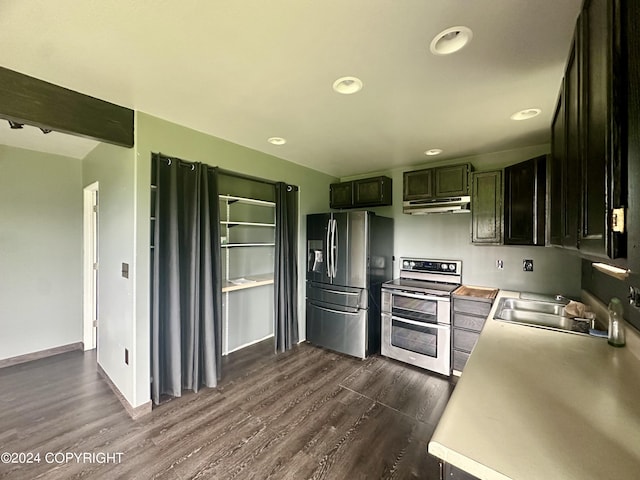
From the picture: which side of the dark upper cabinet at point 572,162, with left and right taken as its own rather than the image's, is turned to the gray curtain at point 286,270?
front

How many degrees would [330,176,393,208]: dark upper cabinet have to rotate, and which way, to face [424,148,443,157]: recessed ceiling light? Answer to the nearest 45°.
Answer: approximately 90° to its left

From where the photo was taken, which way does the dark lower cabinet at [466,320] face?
toward the camera

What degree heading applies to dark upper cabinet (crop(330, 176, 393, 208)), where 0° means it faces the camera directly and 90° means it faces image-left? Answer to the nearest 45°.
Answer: approximately 45°

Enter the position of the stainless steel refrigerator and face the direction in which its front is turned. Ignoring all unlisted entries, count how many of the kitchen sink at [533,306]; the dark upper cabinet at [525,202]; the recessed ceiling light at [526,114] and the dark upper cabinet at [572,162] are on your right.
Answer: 0

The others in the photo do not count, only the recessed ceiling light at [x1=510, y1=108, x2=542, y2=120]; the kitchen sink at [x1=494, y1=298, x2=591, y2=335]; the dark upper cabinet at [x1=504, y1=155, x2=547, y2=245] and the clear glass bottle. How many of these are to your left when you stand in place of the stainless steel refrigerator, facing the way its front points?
4

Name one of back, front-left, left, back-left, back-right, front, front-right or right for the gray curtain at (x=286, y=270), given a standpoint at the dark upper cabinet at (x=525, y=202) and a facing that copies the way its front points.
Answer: front-right

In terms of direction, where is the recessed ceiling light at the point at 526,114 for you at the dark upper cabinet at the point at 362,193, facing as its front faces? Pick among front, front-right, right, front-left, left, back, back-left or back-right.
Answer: left

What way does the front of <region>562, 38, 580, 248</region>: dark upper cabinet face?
to the viewer's left

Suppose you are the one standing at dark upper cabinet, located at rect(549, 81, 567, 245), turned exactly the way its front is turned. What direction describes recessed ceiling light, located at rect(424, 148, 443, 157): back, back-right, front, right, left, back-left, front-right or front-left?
front-right

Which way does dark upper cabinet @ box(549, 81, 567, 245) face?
to the viewer's left

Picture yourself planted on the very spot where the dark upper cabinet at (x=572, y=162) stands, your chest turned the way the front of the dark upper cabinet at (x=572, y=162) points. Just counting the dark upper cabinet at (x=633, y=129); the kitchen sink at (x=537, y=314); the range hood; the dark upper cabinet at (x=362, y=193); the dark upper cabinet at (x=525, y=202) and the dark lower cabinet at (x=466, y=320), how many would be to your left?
1

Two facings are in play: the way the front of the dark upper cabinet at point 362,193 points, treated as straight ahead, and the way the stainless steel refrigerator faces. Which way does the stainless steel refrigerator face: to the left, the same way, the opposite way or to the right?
the same way

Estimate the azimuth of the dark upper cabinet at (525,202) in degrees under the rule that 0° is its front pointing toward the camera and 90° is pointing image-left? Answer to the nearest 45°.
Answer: approximately 45°

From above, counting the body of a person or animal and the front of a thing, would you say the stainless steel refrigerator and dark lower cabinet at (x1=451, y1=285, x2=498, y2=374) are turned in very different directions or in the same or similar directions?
same or similar directions

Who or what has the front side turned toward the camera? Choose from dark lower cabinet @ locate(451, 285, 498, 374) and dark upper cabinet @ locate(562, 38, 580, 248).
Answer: the dark lower cabinet

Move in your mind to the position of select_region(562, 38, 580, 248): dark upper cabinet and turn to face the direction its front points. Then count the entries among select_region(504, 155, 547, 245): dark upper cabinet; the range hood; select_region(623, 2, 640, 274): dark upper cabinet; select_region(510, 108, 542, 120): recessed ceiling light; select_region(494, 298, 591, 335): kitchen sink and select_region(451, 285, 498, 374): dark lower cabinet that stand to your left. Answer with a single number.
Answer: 1

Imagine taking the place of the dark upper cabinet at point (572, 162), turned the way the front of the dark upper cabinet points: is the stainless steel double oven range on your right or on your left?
on your right

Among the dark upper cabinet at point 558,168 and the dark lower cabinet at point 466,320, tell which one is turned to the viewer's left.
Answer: the dark upper cabinet

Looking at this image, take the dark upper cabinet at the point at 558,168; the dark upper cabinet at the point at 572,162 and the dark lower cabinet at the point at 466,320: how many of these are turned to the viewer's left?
2

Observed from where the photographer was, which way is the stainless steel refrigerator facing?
facing the viewer and to the left of the viewer

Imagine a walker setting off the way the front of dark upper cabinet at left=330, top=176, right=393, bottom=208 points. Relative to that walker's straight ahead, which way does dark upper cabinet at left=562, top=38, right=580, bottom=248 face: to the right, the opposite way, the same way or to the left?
to the right

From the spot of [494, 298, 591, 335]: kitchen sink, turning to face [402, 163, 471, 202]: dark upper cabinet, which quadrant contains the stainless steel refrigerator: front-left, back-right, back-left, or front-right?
front-left

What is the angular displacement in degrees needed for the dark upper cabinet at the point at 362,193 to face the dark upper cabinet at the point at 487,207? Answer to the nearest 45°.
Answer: approximately 90° to its left
